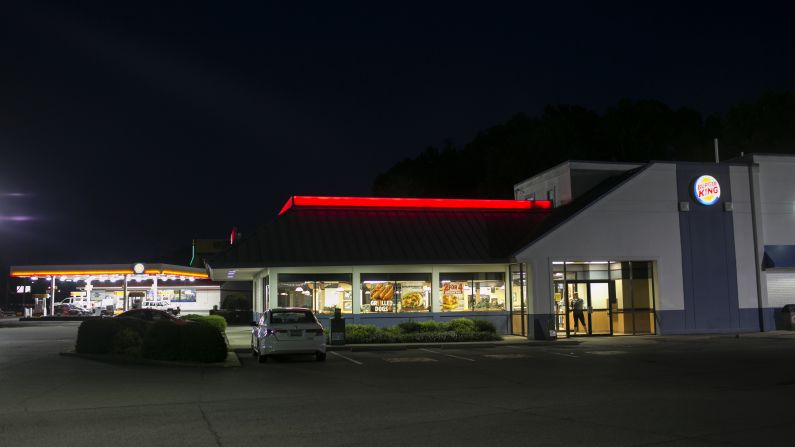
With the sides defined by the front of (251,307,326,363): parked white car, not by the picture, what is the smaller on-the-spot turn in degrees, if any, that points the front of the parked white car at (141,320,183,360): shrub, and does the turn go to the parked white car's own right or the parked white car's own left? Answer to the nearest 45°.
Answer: approximately 90° to the parked white car's own left

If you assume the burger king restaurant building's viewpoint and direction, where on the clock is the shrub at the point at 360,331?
The shrub is roughly at 2 o'clock from the burger king restaurant building.

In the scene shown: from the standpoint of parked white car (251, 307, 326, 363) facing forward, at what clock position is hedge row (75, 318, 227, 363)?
The hedge row is roughly at 9 o'clock from the parked white car.

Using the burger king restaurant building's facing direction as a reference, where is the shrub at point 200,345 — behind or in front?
in front

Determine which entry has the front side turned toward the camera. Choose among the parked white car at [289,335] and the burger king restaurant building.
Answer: the burger king restaurant building

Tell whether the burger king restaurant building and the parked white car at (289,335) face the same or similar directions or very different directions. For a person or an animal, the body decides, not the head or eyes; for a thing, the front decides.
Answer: very different directions

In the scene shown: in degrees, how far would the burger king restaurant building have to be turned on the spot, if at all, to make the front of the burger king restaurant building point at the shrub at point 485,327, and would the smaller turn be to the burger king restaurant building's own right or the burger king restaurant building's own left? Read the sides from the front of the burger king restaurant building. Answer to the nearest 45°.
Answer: approximately 45° to the burger king restaurant building's own right

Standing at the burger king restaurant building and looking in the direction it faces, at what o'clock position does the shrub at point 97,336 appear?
The shrub is roughly at 2 o'clock from the burger king restaurant building.

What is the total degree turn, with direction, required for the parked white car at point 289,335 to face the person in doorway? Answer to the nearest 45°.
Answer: approximately 45° to its right

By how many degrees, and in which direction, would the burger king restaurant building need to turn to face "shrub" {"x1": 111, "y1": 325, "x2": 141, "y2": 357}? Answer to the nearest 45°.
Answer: approximately 45° to its right

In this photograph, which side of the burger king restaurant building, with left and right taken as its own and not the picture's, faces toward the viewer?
front

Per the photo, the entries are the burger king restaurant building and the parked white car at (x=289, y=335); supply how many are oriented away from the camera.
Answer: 1

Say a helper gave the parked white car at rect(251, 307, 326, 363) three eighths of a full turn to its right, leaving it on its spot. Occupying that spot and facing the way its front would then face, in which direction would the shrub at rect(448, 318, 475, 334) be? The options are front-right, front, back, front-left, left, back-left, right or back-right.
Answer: left

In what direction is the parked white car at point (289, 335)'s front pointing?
away from the camera
